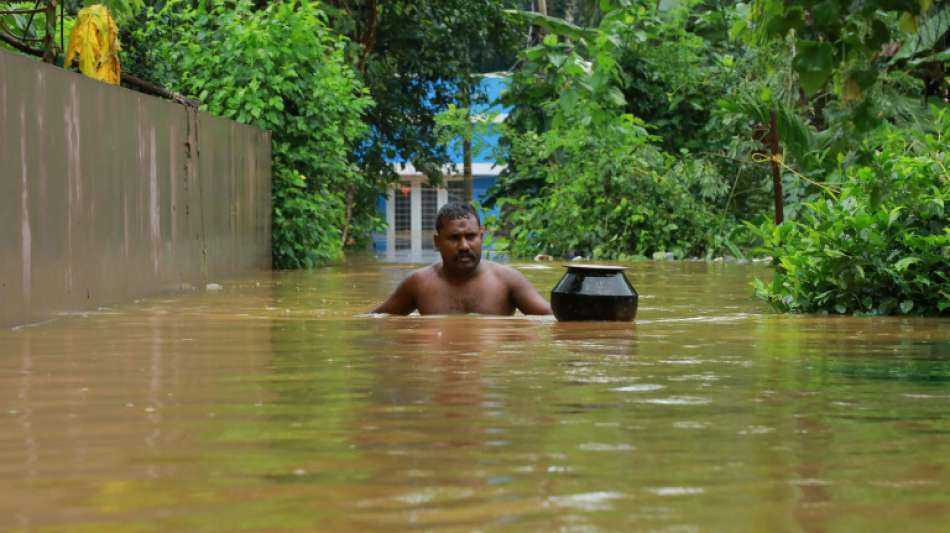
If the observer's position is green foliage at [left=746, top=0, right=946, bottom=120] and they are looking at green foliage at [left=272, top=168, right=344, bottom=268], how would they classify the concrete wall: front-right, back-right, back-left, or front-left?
front-left

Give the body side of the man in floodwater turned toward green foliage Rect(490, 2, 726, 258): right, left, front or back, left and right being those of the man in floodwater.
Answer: back

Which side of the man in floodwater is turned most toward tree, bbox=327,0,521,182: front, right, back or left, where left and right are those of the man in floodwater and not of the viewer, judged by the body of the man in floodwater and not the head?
back

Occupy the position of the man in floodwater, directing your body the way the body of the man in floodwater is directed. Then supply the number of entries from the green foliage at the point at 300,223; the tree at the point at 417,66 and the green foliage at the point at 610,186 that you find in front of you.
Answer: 0

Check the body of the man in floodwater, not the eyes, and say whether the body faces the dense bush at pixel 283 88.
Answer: no

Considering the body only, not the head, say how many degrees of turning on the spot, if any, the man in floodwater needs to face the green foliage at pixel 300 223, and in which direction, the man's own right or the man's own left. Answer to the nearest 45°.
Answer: approximately 180°

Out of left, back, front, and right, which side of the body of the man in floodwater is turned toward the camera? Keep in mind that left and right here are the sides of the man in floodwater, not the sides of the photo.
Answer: front

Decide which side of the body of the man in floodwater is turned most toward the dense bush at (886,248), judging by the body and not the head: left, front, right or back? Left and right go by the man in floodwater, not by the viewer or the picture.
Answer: left
